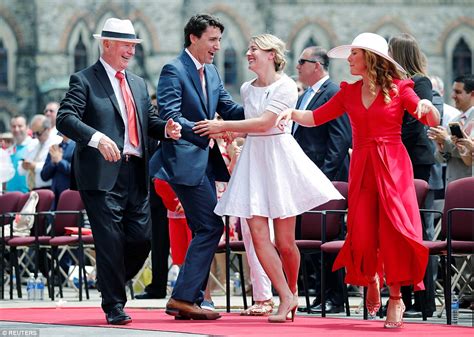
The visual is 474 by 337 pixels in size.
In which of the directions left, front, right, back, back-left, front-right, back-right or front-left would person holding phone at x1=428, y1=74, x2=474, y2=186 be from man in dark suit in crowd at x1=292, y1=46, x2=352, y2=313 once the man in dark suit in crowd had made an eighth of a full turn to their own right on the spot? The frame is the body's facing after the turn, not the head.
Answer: back

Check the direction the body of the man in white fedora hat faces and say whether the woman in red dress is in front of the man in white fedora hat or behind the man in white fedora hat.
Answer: in front

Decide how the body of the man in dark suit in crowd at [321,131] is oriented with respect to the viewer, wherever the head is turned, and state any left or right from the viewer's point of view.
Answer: facing the viewer and to the left of the viewer

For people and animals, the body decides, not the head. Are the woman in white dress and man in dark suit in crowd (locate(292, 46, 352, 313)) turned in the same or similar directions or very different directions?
same or similar directions

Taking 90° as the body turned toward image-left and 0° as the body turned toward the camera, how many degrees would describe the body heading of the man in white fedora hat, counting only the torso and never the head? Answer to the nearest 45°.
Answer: approximately 315°

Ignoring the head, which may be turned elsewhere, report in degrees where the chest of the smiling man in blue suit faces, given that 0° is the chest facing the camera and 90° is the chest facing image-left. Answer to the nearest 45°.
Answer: approximately 315°

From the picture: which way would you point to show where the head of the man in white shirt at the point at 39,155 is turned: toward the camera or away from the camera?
toward the camera

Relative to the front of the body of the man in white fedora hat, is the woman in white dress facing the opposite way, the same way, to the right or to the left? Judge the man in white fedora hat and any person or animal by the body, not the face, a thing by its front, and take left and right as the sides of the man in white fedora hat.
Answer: to the right

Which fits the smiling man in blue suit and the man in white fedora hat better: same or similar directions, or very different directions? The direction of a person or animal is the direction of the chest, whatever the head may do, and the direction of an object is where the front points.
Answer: same or similar directions

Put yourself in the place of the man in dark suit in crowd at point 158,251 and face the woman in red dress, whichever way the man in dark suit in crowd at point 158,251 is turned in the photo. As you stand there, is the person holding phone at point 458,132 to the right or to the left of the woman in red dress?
left

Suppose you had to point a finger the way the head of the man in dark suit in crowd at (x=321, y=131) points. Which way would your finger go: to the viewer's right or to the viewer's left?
to the viewer's left

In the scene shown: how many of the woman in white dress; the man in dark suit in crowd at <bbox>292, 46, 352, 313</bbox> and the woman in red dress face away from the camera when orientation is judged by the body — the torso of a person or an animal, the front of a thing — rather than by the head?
0
